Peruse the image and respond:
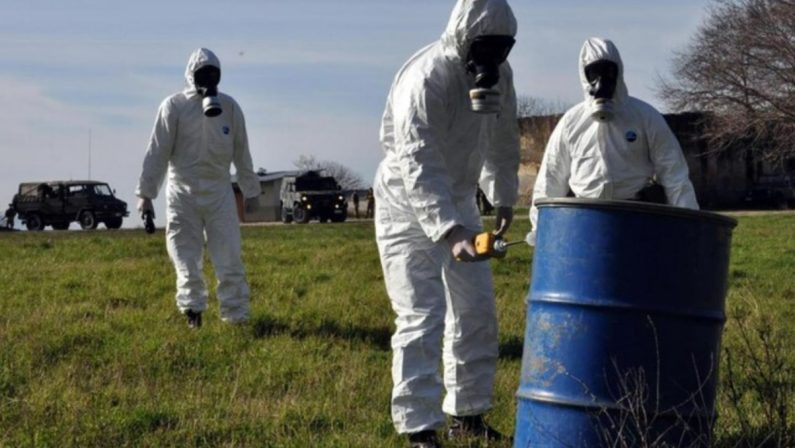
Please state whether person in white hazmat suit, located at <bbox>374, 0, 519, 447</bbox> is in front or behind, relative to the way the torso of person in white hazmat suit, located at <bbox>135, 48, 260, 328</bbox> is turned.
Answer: in front

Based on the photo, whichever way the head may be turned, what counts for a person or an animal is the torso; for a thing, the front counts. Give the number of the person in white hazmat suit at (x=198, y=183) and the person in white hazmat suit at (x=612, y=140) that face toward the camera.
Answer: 2

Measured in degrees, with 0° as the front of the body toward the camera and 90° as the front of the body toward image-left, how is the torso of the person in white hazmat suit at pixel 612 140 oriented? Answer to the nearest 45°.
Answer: approximately 0°

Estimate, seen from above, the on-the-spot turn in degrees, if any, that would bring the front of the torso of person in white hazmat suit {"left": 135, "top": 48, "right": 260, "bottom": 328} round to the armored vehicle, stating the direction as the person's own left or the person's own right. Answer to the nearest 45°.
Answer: approximately 180°

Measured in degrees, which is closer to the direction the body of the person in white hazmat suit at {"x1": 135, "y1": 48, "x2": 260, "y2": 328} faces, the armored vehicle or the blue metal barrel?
the blue metal barrel

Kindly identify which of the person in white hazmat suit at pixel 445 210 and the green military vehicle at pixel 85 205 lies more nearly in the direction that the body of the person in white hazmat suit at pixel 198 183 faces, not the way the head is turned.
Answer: the person in white hazmat suit

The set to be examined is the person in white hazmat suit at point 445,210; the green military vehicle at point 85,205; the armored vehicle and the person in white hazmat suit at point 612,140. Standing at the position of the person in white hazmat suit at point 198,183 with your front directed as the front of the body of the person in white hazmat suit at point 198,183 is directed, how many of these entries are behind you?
2

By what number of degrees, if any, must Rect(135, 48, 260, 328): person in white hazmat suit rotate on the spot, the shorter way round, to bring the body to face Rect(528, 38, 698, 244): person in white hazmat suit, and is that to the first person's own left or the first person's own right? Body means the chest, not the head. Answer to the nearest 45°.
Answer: approximately 45° to the first person's own left

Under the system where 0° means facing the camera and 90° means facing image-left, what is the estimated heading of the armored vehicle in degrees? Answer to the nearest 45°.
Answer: approximately 315°

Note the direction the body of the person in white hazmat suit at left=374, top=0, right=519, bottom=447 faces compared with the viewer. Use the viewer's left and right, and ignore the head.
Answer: facing the viewer and to the right of the viewer

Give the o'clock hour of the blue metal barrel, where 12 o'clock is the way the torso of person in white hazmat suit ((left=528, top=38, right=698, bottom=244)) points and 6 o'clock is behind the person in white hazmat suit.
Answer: The blue metal barrel is roughly at 12 o'clock from the person in white hazmat suit.

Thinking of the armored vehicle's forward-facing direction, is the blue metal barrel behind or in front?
in front
